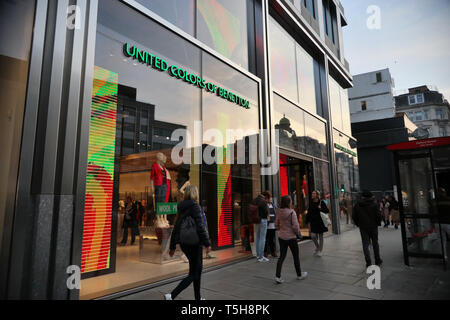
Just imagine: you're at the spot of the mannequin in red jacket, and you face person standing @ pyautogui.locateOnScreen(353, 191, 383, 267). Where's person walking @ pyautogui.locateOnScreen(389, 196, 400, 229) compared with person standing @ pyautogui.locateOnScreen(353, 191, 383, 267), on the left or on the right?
left

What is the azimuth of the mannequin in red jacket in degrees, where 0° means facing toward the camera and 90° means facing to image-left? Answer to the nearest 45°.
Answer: approximately 315°

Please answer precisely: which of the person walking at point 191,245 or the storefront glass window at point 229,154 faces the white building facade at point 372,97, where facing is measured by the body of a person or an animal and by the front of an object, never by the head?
the person walking

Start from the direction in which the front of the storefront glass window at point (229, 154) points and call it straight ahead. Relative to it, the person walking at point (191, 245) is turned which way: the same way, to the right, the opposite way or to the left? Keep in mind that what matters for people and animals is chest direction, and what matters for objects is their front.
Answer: to the left

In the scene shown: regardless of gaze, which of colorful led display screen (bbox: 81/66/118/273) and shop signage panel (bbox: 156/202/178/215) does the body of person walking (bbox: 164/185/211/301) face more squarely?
the shop signage panel

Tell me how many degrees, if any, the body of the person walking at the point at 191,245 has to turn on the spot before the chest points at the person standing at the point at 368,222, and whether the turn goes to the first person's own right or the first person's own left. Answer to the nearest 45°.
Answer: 0° — they already face them

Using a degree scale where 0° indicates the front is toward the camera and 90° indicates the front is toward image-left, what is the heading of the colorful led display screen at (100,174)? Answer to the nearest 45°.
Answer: approximately 315°

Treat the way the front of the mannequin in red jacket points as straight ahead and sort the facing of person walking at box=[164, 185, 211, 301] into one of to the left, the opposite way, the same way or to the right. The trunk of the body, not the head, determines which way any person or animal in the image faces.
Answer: to the left

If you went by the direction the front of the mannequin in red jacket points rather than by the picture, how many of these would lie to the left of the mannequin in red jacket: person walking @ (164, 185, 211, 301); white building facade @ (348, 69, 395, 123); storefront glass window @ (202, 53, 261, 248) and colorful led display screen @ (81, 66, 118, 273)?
2

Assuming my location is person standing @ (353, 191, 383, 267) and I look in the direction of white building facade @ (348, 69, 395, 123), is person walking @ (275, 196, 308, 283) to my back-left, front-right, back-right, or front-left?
back-left

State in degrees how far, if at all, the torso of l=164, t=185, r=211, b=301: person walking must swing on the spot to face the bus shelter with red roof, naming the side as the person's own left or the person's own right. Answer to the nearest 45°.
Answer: approximately 45° to the person's own right

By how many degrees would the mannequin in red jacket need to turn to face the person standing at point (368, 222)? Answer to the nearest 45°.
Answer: approximately 45° to its left
